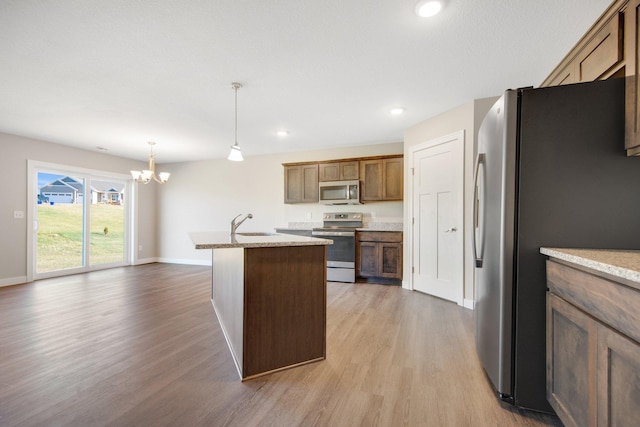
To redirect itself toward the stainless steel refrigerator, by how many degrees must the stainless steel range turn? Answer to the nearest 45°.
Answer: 0° — it already faces it

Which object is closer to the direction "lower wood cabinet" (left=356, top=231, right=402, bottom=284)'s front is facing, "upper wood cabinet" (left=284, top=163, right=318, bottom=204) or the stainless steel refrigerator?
the stainless steel refrigerator

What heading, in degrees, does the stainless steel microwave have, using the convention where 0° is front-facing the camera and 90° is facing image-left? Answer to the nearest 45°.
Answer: approximately 0°

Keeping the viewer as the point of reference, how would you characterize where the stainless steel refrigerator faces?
facing to the left of the viewer

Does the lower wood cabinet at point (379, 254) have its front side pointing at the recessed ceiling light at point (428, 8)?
yes

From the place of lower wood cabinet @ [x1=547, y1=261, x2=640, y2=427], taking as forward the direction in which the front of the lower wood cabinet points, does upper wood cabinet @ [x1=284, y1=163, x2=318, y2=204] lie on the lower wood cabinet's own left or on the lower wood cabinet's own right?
on the lower wood cabinet's own right

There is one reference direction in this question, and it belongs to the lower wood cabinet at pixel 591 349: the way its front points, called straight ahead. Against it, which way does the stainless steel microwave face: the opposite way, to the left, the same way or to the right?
to the left

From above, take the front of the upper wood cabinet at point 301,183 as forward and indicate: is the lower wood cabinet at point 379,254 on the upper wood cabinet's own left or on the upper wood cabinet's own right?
on the upper wood cabinet's own left

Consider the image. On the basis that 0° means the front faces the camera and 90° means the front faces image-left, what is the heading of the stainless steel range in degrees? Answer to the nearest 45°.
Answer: approximately 0°
